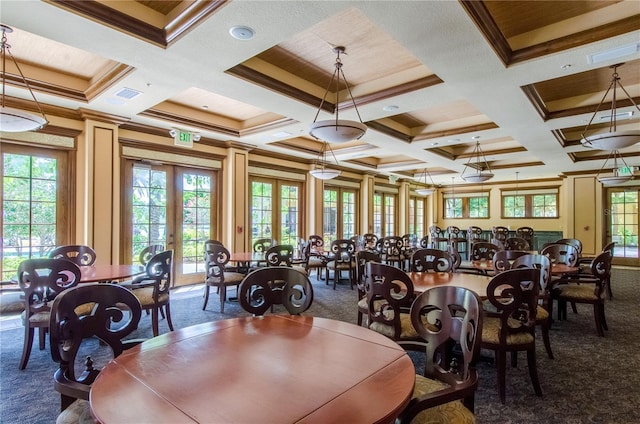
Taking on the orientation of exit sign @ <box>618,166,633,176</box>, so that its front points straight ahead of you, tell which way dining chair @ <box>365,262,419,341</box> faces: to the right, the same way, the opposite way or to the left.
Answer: the opposite way

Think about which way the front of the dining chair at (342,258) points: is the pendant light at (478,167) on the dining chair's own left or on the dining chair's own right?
on the dining chair's own right

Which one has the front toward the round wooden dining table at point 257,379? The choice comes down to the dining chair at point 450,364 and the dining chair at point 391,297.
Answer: the dining chair at point 450,364

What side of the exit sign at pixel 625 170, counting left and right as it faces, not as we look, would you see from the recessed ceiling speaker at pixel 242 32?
front

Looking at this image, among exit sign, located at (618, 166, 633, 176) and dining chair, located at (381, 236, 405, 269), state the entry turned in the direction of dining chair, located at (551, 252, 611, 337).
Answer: the exit sign

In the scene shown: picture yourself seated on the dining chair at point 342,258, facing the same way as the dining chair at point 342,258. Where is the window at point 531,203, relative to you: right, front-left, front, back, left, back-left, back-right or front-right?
right

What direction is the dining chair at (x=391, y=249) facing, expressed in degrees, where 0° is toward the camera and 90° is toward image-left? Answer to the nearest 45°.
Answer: approximately 180°

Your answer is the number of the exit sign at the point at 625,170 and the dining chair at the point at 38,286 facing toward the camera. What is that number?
1

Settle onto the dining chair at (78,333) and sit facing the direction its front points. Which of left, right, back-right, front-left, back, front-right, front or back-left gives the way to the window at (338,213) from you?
left

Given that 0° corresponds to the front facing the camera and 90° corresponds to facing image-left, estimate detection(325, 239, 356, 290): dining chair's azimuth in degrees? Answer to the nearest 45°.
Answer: approximately 135°

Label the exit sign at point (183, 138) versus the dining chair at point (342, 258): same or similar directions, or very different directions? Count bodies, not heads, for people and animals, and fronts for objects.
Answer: very different directions

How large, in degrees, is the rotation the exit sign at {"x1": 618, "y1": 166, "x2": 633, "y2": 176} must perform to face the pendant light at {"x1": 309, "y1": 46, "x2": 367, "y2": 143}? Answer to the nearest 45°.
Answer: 0° — it already faces it

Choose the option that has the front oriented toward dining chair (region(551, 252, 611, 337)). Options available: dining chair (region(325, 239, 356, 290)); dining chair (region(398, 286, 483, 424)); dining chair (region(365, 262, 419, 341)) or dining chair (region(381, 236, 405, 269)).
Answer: dining chair (region(365, 262, 419, 341))
